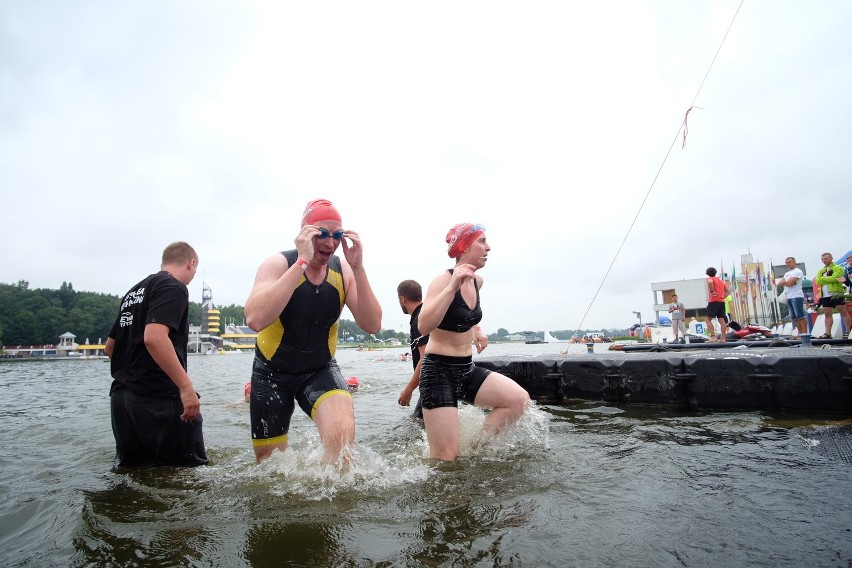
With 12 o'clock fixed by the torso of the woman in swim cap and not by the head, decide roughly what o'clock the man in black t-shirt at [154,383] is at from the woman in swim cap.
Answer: The man in black t-shirt is roughly at 4 o'clock from the woman in swim cap.

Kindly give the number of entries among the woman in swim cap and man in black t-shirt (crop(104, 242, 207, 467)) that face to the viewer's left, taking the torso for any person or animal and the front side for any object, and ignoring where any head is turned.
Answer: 0

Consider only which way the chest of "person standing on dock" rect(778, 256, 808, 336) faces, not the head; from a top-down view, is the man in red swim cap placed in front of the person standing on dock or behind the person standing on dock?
in front

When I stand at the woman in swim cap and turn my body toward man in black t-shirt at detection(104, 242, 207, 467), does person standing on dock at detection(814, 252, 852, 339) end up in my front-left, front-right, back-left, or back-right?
back-right

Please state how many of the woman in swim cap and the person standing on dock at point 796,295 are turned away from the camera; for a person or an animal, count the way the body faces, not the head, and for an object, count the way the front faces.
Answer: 0

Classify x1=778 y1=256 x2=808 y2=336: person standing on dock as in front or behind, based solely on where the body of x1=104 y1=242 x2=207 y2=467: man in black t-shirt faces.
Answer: in front

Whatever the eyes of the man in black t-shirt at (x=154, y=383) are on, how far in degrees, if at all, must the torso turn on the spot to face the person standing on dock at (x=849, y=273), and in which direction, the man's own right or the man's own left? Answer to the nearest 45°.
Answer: approximately 45° to the man's own right

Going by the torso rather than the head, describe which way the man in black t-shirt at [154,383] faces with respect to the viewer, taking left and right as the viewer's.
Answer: facing away from the viewer and to the right of the viewer

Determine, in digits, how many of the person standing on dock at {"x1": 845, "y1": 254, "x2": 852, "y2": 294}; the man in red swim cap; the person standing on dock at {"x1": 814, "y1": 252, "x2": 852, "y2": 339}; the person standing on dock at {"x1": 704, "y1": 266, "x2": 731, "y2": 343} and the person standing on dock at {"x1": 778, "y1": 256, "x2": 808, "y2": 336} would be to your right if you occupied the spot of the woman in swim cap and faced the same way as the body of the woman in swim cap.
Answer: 1

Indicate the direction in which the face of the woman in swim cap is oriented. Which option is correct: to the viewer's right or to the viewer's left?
to the viewer's right

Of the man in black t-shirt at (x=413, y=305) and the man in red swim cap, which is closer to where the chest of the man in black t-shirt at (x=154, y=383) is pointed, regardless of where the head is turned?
the man in black t-shirt

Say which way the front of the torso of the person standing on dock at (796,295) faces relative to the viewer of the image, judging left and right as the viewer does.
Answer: facing the viewer and to the left of the viewer
